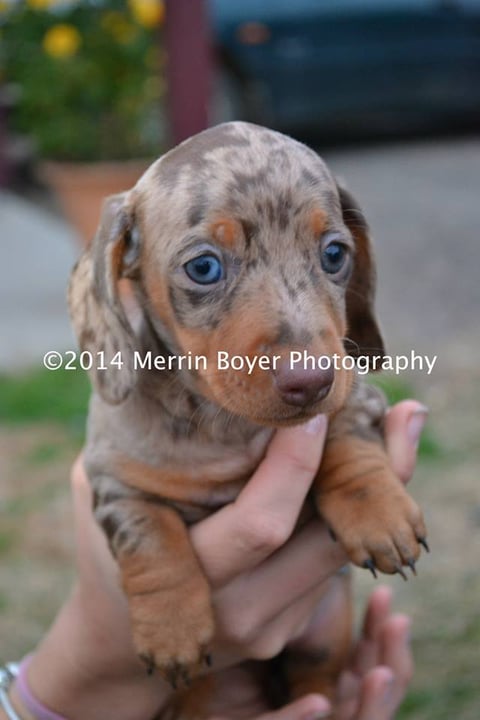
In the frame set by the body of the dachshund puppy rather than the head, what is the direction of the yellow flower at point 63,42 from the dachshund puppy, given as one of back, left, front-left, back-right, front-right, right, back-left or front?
back-left

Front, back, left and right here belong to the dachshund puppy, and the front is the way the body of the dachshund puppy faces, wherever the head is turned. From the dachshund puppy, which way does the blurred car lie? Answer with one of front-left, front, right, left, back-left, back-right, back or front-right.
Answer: back-left

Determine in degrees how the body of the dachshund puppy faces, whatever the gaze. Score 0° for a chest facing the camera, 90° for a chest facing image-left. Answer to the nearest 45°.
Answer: approximately 315°

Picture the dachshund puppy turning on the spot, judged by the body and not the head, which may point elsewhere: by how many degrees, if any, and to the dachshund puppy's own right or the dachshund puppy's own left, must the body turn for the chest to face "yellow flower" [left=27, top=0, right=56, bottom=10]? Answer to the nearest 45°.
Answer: approximately 135° to the dachshund puppy's own left

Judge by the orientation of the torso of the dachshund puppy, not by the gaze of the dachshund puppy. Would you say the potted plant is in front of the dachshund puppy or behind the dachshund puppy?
behind

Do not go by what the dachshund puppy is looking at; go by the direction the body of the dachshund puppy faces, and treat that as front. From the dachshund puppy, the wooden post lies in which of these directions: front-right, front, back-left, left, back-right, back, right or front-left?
back-left

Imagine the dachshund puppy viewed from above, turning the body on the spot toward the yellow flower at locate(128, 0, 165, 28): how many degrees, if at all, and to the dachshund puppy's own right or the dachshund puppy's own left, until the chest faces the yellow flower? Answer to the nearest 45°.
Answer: approximately 135° to the dachshund puppy's own left

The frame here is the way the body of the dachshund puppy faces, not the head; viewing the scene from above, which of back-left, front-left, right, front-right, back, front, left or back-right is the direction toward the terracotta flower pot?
back-left
